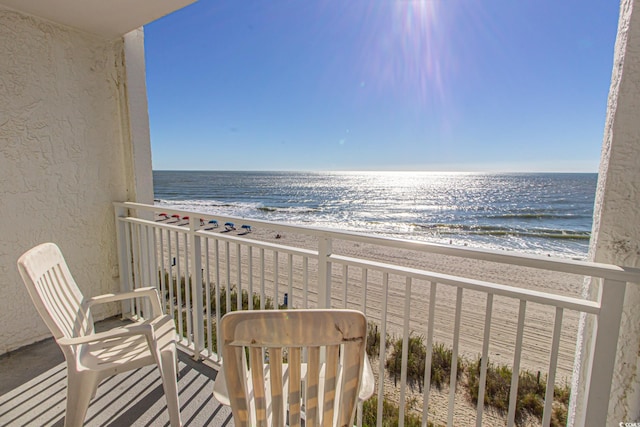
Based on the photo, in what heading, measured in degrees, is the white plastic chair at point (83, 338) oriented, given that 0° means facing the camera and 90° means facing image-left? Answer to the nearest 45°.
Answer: approximately 270°

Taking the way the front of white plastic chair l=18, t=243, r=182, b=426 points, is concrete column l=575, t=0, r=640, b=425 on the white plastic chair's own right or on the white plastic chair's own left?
on the white plastic chair's own right

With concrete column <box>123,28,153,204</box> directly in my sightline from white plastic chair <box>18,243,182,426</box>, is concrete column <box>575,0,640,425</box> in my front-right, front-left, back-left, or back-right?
back-right

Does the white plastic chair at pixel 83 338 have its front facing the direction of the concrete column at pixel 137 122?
no
